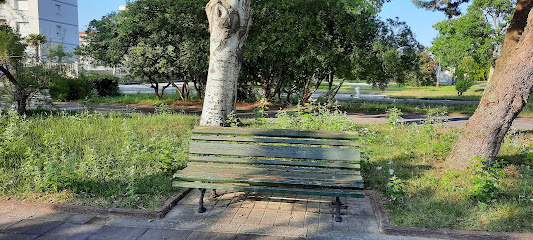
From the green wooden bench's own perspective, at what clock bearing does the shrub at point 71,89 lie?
The shrub is roughly at 5 o'clock from the green wooden bench.

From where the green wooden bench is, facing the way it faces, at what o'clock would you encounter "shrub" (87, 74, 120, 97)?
The shrub is roughly at 5 o'clock from the green wooden bench.

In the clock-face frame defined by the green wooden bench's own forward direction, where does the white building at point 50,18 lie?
The white building is roughly at 5 o'clock from the green wooden bench.

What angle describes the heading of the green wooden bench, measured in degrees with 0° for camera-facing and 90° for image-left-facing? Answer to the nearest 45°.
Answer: approximately 0°

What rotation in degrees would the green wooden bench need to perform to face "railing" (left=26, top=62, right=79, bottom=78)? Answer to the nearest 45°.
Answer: approximately 135° to its right
